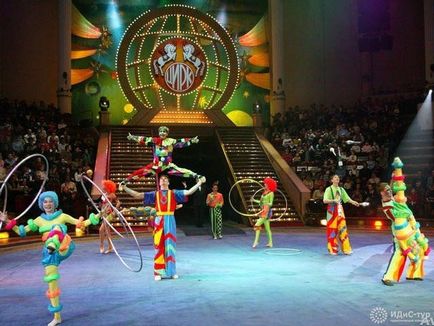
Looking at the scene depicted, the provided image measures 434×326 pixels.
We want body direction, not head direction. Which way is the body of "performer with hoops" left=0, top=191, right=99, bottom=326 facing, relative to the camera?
toward the camera

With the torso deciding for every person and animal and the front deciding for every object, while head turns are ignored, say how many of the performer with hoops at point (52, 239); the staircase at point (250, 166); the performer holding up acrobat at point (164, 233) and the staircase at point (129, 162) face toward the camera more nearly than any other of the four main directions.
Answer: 4

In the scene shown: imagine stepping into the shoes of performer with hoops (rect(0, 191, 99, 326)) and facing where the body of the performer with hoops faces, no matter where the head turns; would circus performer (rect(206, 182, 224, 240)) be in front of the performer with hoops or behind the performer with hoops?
behind

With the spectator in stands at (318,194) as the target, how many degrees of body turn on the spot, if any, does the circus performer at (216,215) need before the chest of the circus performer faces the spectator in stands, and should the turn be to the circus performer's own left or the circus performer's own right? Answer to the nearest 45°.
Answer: approximately 135° to the circus performer's own left

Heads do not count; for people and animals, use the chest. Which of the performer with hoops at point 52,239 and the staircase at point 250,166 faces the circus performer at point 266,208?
the staircase

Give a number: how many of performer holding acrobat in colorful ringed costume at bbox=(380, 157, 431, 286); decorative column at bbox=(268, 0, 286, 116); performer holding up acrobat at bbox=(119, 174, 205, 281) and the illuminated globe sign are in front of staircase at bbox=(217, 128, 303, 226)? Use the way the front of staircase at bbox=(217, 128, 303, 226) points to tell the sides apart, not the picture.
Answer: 2

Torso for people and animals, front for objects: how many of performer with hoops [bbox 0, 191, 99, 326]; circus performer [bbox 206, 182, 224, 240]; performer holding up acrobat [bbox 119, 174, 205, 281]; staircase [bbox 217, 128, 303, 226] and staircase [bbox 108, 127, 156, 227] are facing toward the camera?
5

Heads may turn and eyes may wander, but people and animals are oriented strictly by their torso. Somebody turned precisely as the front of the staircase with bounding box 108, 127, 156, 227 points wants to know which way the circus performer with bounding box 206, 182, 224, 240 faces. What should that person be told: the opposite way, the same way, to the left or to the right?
the same way

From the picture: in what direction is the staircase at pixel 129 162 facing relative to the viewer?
toward the camera

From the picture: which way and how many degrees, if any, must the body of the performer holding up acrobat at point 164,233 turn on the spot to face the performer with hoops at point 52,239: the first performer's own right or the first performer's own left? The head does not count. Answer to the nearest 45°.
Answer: approximately 45° to the first performer's own right

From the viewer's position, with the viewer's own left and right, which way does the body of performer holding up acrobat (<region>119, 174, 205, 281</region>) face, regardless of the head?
facing the viewer

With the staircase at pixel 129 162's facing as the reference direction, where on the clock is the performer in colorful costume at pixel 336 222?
The performer in colorful costume is roughly at 11 o'clock from the staircase.

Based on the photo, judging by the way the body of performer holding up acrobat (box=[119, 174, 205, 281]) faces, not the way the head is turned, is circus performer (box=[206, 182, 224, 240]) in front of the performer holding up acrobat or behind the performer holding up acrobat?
behind

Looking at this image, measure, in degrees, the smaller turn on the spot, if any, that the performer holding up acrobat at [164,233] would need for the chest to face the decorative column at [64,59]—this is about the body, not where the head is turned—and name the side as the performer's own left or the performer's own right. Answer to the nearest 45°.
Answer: approximately 180°

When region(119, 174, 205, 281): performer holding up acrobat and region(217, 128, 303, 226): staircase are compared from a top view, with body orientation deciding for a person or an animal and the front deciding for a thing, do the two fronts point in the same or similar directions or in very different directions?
same or similar directions

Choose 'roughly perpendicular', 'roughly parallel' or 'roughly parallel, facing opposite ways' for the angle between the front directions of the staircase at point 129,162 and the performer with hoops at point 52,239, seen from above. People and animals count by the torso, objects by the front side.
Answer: roughly parallel

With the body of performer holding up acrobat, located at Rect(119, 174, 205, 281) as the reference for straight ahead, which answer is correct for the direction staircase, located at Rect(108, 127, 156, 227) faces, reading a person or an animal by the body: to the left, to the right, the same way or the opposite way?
the same way

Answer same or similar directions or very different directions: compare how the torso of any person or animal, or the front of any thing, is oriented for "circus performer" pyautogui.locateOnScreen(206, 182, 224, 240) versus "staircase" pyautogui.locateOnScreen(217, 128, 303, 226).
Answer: same or similar directions

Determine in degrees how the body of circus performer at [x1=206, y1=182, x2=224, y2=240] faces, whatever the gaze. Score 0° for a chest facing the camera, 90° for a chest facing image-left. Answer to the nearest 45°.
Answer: approximately 0°
